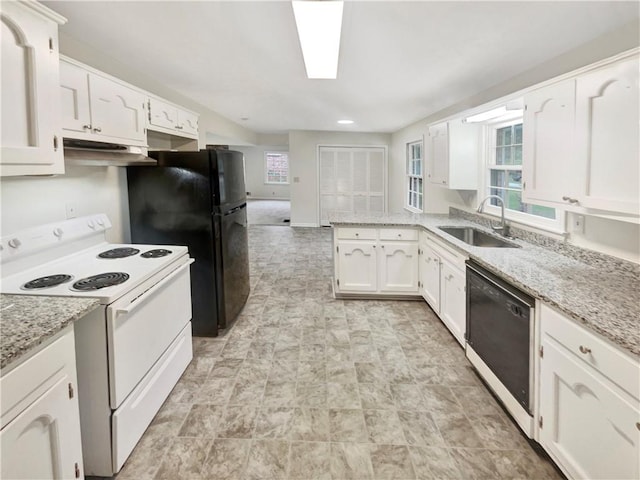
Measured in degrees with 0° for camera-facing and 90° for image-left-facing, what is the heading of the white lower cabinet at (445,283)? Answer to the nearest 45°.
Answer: approximately 45°

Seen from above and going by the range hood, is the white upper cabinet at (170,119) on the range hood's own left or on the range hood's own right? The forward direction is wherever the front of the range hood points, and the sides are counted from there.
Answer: on the range hood's own left

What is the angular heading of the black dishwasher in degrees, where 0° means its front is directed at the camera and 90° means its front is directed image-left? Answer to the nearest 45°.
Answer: approximately 45°

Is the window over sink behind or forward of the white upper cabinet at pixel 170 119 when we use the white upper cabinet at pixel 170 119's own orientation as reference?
forward

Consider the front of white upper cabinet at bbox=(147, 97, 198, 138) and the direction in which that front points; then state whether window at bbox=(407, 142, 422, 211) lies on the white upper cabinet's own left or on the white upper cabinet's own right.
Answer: on the white upper cabinet's own left

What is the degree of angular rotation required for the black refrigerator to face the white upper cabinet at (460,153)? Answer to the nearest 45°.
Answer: approximately 45° to its left

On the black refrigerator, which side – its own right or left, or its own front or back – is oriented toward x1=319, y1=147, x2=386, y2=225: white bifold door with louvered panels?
left

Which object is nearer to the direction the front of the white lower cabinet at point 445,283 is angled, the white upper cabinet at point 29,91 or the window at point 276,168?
the white upper cabinet

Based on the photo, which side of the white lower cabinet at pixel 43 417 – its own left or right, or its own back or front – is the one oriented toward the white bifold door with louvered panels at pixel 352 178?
left
